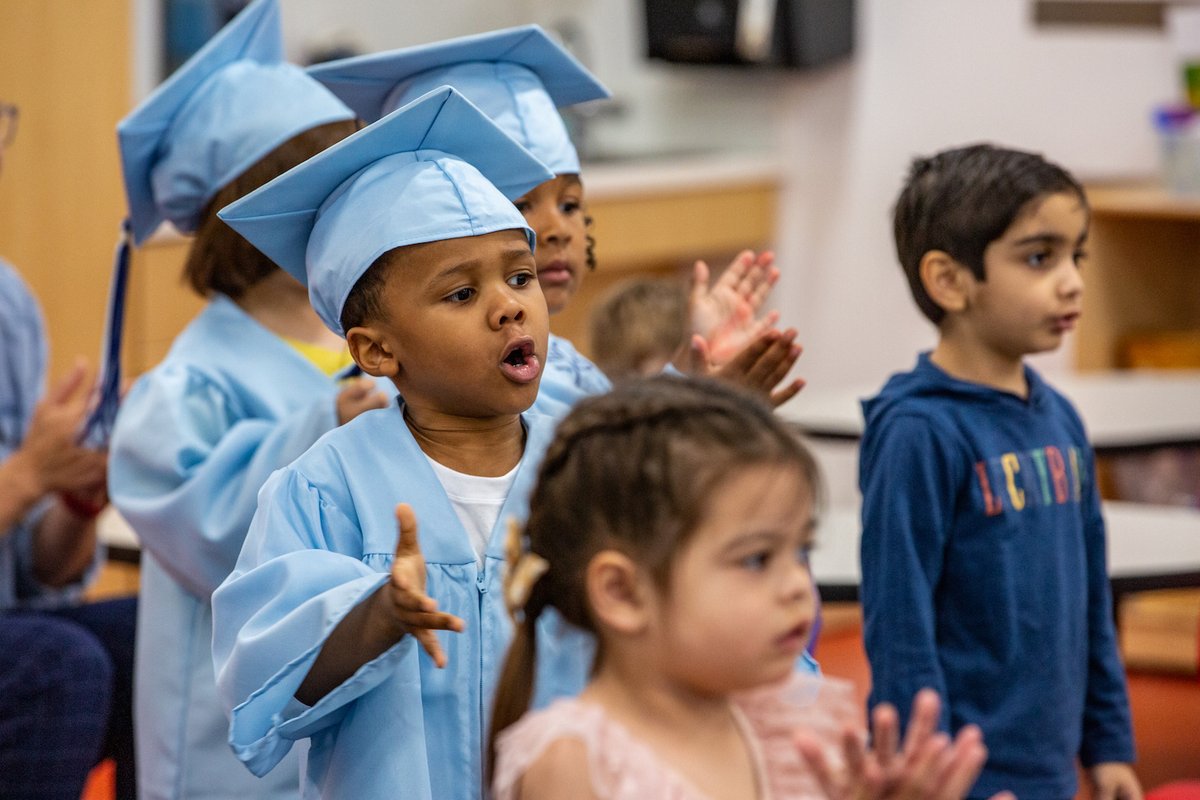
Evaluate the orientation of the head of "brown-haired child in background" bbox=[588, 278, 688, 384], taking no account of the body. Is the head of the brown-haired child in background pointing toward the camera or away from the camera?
away from the camera

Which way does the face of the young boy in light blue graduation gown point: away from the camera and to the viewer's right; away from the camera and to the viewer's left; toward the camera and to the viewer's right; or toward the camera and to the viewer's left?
toward the camera and to the viewer's right

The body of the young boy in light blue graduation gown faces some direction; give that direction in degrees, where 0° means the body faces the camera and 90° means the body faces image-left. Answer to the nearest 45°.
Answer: approximately 315°

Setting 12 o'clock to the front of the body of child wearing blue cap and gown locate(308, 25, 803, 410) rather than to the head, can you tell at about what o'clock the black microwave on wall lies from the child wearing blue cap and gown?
The black microwave on wall is roughly at 8 o'clock from the child wearing blue cap and gown.

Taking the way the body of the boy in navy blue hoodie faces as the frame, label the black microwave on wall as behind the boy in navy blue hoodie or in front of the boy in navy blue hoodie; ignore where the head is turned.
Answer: behind

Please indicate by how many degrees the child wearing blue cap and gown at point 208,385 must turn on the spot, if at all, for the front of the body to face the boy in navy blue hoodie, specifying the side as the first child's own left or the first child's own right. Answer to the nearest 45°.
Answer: approximately 45° to the first child's own right

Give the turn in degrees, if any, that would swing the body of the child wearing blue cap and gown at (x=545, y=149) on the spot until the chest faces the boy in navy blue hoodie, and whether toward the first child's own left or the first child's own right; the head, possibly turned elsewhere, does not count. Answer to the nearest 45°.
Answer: approximately 45° to the first child's own left

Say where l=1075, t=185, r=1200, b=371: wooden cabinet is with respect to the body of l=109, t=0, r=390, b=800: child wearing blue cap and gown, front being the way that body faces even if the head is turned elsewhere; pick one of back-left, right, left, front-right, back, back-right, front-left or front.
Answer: front-left
